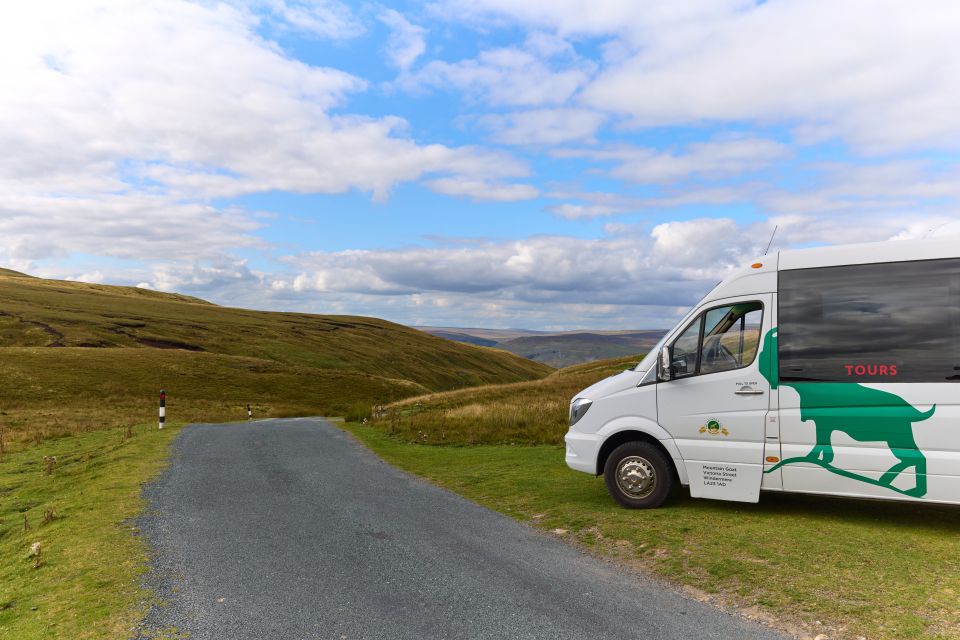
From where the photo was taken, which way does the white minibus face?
to the viewer's left
